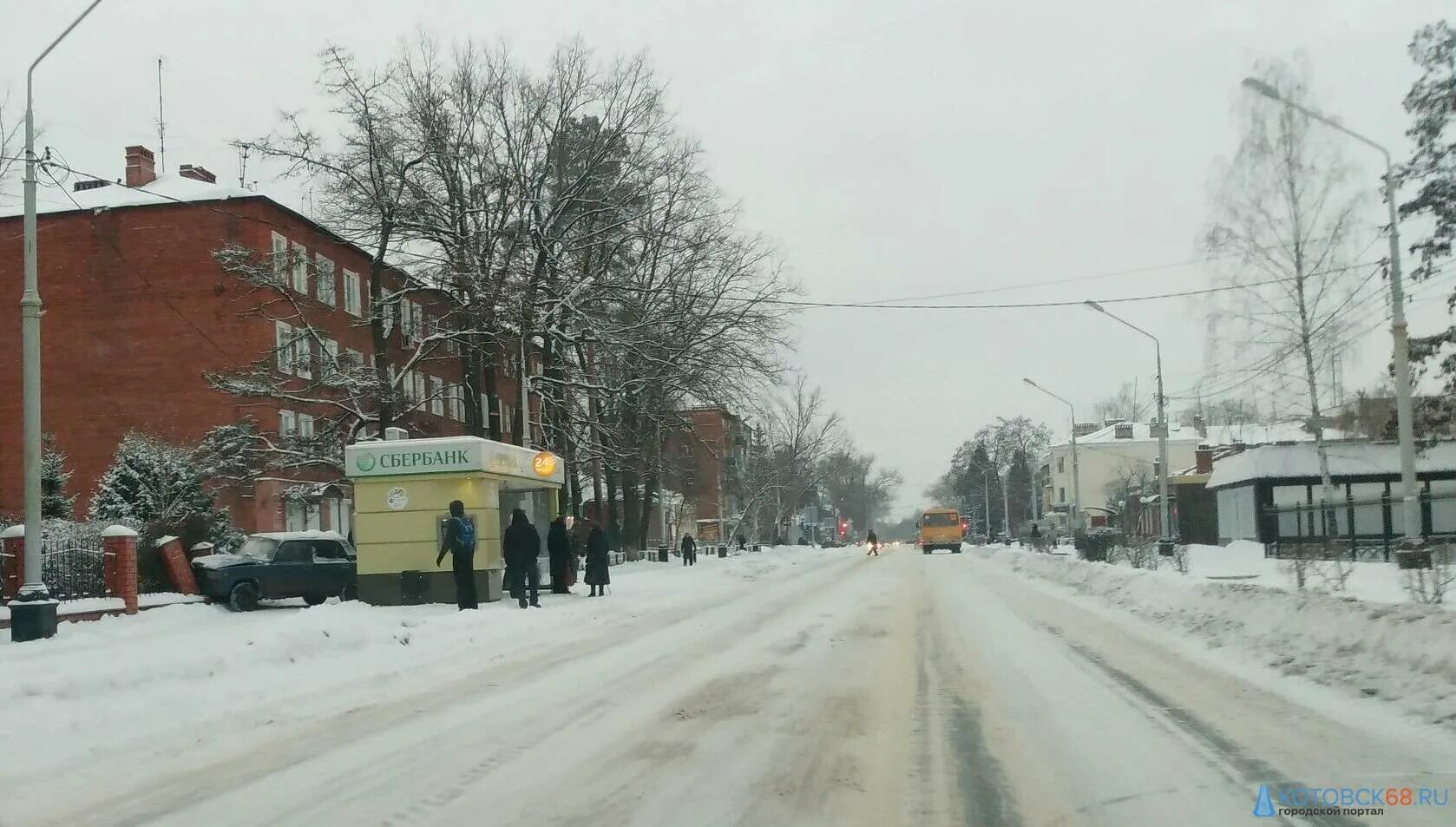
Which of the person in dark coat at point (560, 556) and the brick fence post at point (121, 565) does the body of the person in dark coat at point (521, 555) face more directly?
the person in dark coat

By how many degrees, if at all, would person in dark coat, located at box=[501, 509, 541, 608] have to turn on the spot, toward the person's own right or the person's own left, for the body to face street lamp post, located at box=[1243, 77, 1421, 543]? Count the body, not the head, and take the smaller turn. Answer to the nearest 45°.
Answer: approximately 90° to the person's own right

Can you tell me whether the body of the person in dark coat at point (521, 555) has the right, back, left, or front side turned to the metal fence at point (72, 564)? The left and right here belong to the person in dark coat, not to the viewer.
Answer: left

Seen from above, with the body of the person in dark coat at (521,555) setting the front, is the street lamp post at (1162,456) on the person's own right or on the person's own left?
on the person's own right

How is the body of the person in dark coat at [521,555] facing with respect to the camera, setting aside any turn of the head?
away from the camera

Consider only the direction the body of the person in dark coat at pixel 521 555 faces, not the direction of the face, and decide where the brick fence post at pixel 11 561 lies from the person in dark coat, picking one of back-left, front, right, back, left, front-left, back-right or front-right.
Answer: left

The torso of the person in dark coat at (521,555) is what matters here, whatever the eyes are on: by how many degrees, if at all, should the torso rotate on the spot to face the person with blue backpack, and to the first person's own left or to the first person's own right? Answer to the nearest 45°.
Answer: approximately 135° to the first person's own left

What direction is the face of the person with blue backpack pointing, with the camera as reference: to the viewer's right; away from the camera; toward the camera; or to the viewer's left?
away from the camera

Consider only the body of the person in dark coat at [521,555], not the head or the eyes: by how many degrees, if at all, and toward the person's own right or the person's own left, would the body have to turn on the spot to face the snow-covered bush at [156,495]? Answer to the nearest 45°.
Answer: approximately 45° to the person's own left
